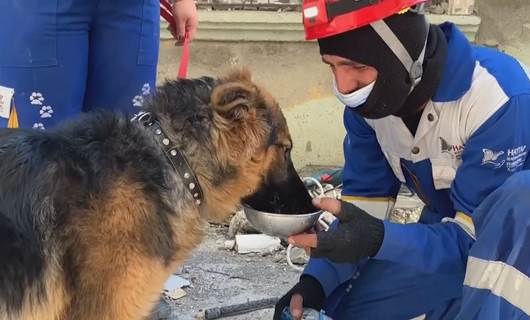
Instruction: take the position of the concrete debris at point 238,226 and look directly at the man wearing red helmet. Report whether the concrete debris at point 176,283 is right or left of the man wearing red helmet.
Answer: right

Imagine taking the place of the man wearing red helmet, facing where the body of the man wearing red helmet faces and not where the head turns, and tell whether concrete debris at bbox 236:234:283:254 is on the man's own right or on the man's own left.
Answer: on the man's own right

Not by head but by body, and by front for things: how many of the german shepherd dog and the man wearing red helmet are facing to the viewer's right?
1

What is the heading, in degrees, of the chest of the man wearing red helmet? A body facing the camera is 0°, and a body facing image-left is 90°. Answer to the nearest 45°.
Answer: approximately 45°

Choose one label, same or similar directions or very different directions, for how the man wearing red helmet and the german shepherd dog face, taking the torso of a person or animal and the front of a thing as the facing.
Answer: very different directions

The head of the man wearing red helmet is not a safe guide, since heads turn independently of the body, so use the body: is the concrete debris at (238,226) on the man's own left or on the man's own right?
on the man's own right

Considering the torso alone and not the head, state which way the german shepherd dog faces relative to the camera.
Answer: to the viewer's right

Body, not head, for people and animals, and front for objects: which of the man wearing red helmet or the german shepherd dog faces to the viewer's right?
the german shepherd dog
